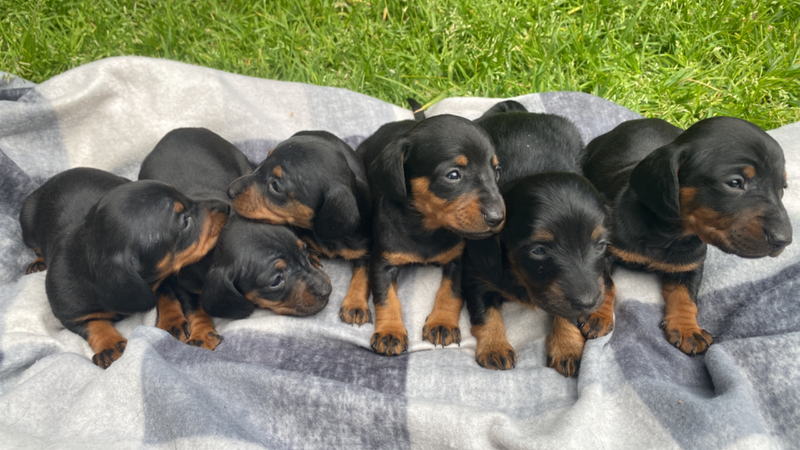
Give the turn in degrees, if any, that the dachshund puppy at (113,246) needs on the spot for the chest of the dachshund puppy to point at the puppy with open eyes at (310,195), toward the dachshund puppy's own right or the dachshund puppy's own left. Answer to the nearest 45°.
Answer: approximately 45° to the dachshund puppy's own left

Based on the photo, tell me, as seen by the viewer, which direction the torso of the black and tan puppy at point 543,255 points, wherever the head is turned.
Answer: toward the camera

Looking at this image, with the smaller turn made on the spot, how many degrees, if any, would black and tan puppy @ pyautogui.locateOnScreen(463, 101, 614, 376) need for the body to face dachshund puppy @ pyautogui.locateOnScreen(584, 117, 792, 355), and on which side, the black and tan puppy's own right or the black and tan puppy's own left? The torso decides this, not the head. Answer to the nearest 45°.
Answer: approximately 135° to the black and tan puppy's own left

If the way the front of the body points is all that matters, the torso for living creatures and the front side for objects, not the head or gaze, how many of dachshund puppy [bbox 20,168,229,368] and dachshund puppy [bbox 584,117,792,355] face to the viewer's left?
0

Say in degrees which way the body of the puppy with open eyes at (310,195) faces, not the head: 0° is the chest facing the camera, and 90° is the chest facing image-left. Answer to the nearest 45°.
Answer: approximately 45°

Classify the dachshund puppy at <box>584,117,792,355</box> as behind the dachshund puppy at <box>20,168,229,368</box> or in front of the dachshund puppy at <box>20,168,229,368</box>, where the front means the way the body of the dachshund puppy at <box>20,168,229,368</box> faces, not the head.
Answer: in front

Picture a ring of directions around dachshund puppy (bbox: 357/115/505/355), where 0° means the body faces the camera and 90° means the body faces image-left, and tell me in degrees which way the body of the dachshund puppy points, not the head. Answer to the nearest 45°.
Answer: approximately 315°

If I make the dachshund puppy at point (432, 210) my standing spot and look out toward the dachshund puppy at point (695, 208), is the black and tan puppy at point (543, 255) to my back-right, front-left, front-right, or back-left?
front-right

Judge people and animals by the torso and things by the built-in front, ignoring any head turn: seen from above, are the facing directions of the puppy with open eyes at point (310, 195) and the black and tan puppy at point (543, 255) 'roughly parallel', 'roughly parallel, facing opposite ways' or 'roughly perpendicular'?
roughly parallel

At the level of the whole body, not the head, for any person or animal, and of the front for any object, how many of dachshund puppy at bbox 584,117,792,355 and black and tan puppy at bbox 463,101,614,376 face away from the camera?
0

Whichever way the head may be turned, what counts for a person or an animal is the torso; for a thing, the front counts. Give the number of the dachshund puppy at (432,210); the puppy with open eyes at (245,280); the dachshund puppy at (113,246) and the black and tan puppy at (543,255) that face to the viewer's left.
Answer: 0

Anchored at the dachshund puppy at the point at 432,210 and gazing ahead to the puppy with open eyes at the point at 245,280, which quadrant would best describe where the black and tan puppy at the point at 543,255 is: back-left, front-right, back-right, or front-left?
back-left

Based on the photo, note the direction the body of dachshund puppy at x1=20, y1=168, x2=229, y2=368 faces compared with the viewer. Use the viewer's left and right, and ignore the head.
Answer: facing the viewer and to the right of the viewer

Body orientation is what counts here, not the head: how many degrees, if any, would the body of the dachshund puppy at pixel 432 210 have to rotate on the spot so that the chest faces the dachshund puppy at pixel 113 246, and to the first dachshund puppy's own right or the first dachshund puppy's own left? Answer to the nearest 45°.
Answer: approximately 135° to the first dachshund puppy's own right

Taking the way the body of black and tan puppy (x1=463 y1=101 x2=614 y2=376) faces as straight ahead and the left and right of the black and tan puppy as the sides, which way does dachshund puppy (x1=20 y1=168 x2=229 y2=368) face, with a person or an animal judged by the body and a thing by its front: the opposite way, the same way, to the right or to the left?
to the left

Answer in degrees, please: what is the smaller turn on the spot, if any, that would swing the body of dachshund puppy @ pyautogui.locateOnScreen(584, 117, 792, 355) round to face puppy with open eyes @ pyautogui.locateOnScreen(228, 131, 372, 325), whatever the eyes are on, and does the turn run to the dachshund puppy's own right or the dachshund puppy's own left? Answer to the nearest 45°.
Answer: approximately 135° to the dachshund puppy's own right

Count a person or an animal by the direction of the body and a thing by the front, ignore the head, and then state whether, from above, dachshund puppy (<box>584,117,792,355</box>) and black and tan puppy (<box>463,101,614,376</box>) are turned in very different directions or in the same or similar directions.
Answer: same or similar directions
